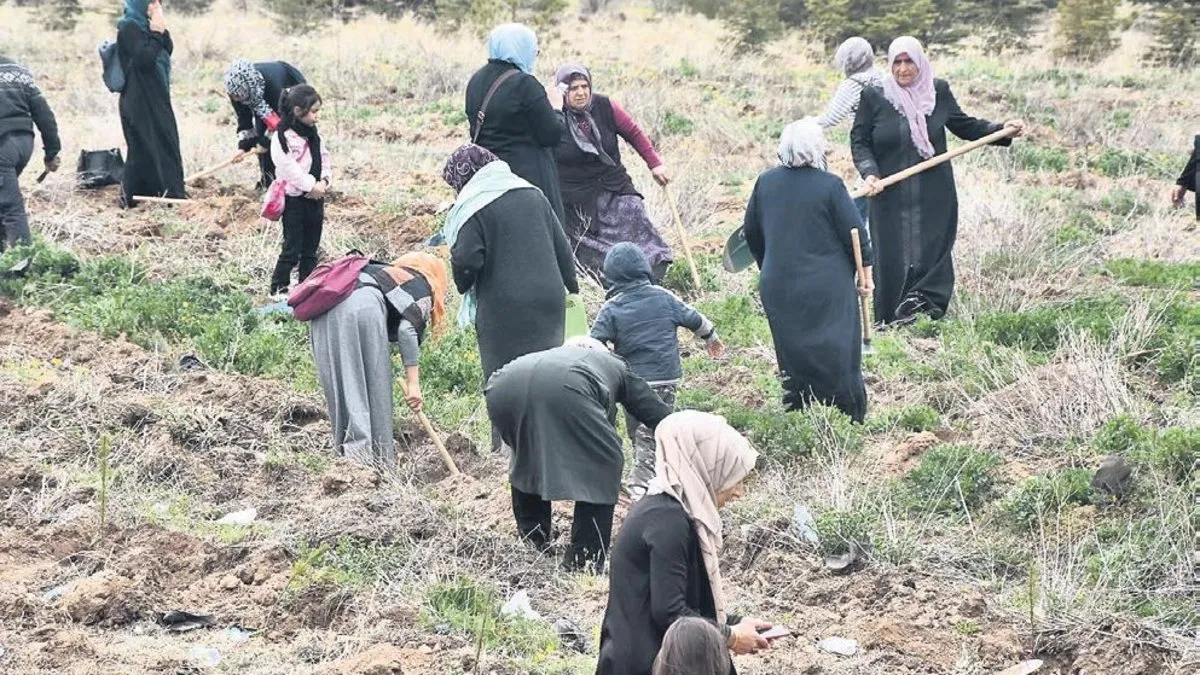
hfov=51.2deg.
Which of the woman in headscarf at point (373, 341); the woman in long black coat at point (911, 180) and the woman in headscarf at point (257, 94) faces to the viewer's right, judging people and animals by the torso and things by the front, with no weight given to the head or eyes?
the woman in headscarf at point (373, 341)

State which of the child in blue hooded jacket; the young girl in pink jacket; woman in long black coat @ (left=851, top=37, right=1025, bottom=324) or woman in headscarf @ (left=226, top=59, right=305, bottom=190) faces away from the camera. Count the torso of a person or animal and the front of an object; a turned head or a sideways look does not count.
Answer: the child in blue hooded jacket

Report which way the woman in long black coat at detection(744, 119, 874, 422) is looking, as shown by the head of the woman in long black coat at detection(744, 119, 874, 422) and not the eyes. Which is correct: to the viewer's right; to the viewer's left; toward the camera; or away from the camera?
away from the camera

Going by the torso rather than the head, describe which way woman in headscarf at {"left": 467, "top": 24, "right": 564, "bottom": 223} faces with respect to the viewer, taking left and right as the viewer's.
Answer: facing away from the viewer and to the right of the viewer

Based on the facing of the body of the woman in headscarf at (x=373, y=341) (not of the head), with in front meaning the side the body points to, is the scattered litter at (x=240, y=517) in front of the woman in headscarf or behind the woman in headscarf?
behind

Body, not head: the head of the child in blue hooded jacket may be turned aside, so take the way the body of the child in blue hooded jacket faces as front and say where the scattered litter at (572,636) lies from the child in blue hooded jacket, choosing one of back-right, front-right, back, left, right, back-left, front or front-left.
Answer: back

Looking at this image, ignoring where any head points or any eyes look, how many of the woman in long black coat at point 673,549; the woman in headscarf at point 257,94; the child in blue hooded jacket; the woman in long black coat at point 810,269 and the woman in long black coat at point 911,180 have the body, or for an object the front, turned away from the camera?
2

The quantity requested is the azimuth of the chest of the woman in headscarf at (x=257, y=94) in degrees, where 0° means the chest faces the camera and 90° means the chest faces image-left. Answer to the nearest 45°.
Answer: approximately 45°

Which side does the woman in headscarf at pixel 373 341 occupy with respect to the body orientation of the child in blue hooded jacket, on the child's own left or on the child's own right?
on the child's own left

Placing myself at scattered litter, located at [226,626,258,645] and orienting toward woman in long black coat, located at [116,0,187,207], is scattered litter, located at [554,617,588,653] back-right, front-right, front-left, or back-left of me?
back-right

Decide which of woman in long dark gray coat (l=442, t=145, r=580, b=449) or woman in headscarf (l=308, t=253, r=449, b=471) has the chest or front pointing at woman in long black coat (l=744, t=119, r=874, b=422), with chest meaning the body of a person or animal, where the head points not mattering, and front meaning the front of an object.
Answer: the woman in headscarf

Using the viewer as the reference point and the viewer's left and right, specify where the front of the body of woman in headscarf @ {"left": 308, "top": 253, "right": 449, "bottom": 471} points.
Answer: facing to the right of the viewer

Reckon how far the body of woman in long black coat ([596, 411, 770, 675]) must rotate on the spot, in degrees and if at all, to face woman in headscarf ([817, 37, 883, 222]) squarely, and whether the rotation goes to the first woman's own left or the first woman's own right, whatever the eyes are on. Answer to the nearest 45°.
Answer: approximately 90° to the first woman's own left

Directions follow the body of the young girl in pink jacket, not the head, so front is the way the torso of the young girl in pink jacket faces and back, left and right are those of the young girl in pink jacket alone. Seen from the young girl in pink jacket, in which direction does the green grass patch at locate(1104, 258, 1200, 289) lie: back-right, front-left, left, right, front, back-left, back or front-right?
front-left
